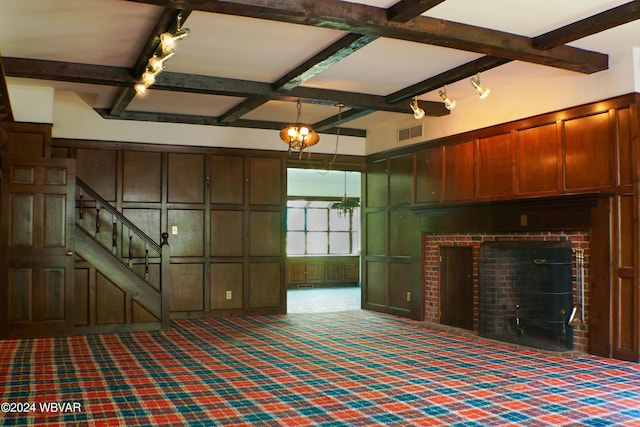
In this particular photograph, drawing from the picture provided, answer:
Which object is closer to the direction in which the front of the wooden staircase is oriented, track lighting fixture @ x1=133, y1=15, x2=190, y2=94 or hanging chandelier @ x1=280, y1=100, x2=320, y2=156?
the hanging chandelier

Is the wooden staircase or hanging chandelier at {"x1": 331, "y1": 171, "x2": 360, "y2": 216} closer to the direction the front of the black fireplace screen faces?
the wooden staircase

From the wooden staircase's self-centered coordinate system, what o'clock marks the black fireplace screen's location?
The black fireplace screen is roughly at 1 o'clock from the wooden staircase.

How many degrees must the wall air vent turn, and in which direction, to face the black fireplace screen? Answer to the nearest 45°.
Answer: approximately 90° to its left

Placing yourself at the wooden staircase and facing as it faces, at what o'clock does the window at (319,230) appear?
The window is roughly at 10 o'clock from the wooden staircase.

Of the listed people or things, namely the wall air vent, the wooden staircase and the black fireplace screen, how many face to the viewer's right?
1

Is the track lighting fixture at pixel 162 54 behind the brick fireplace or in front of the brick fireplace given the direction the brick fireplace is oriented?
in front

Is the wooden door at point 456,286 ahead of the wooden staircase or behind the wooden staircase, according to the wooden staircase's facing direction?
ahead

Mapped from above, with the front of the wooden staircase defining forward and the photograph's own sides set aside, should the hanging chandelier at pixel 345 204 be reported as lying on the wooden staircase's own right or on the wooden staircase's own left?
on the wooden staircase's own left

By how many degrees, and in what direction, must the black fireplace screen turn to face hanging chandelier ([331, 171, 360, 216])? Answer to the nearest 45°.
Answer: approximately 90° to its right

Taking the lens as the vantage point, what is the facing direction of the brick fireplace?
facing the viewer and to the left of the viewer

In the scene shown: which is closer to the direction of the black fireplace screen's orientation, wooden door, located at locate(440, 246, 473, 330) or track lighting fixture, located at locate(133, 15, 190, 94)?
the track lighting fixture

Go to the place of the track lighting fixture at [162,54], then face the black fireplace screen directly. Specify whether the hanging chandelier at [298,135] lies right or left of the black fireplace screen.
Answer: left

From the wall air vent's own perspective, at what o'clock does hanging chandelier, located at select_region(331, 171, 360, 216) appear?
The hanging chandelier is roughly at 4 o'clock from the wall air vent.

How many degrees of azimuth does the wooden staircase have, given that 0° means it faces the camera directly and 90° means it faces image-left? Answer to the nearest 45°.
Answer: approximately 270°
